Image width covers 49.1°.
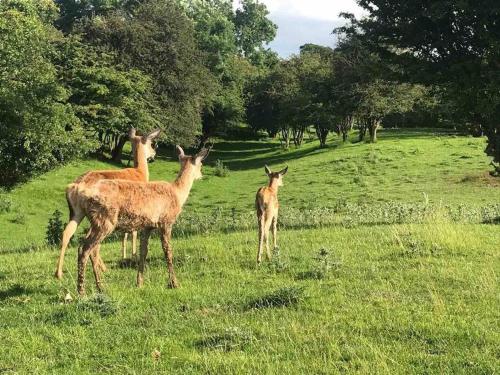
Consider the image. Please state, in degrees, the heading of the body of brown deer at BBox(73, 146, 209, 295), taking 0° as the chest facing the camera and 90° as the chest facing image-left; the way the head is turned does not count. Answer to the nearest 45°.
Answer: approximately 270°

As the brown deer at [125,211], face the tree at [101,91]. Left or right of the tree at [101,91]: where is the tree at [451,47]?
right

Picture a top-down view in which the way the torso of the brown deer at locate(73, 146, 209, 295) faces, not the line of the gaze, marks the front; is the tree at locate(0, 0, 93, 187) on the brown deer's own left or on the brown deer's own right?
on the brown deer's own left

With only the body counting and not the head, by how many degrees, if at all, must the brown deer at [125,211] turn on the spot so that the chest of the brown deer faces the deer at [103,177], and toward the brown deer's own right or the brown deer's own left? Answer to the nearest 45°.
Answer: approximately 90° to the brown deer's own left

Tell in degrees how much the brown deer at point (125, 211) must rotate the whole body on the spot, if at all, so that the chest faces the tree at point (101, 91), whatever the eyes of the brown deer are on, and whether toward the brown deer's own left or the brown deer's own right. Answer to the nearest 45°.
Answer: approximately 90° to the brown deer's own left

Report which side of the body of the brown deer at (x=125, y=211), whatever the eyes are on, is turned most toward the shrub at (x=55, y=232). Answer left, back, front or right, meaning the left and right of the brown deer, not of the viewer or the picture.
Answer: left

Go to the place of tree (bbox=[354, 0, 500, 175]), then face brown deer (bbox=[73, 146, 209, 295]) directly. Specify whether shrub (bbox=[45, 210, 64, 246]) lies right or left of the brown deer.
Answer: right
